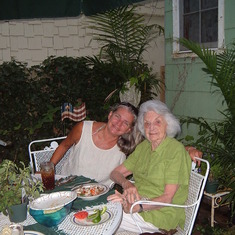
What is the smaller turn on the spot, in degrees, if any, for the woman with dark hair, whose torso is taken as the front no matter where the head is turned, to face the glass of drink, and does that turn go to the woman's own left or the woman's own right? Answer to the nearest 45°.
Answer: approximately 45° to the woman's own right

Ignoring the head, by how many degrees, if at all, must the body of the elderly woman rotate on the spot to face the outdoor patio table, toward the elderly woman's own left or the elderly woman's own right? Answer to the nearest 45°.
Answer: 0° — they already face it

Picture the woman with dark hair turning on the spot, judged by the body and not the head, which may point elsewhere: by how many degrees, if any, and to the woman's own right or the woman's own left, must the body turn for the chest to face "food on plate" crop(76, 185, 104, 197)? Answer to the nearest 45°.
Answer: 0° — they already face it

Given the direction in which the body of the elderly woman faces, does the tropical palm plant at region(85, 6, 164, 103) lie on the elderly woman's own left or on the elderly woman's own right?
on the elderly woman's own right

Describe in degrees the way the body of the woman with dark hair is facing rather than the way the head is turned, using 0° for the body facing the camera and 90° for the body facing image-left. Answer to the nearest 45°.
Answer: approximately 0°

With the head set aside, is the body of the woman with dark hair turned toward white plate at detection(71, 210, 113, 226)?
yes
